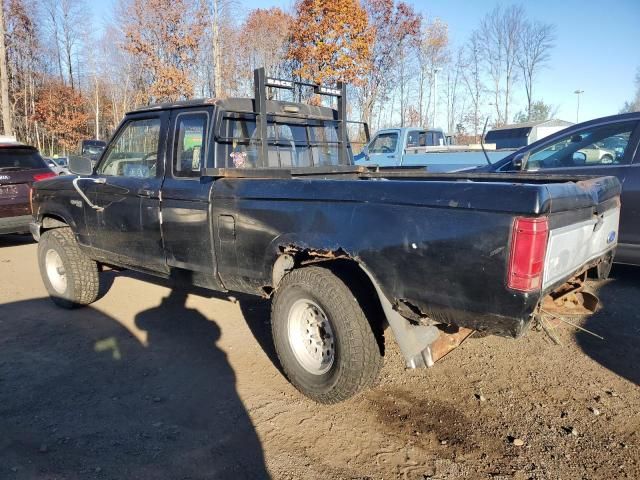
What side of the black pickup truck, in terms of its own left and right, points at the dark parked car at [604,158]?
right

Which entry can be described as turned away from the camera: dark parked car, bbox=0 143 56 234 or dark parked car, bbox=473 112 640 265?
dark parked car, bbox=0 143 56 234

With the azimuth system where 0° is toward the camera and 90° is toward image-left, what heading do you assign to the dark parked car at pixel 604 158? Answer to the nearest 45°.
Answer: approximately 90°

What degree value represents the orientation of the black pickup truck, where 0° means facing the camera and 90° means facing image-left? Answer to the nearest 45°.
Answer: approximately 135°

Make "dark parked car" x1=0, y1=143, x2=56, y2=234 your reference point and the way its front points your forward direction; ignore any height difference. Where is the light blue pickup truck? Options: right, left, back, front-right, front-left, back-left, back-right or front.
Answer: right

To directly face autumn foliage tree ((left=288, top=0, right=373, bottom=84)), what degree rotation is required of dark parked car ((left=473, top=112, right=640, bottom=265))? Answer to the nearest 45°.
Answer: approximately 45° to its right

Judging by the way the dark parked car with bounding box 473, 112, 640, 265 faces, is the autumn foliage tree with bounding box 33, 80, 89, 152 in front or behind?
in front

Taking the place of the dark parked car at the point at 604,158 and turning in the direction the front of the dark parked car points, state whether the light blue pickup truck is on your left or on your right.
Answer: on your right

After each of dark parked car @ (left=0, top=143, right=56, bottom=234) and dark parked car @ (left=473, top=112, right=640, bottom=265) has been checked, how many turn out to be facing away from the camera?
1

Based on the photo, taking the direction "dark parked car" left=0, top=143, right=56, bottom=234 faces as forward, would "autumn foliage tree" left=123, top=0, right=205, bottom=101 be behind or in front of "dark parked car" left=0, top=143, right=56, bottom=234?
in front

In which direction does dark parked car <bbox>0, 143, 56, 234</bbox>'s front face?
away from the camera

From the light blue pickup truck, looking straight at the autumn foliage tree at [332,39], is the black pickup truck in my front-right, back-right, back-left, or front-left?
back-left
